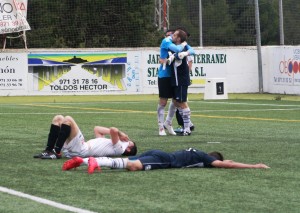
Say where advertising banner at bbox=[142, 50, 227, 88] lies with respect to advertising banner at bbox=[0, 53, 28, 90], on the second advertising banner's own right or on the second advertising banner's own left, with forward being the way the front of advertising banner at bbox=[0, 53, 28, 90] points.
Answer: on the second advertising banner's own left

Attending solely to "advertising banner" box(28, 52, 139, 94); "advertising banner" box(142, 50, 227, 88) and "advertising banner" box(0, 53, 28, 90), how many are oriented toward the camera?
3

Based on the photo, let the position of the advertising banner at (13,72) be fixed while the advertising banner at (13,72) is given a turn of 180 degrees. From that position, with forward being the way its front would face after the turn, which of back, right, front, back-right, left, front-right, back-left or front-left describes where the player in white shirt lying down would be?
back

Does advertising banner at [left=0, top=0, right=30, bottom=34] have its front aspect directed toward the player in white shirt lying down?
yes

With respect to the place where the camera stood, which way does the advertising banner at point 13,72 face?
facing the viewer

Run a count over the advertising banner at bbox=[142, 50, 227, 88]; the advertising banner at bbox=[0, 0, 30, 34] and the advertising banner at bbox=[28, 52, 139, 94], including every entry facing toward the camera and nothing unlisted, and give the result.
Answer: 3

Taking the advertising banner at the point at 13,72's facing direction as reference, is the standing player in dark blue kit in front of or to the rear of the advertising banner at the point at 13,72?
in front

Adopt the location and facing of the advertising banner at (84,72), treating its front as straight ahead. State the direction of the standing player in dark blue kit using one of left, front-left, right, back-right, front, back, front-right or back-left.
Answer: front

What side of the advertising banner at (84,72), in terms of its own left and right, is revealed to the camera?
front

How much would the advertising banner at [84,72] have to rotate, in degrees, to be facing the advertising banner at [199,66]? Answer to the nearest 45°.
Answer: approximately 90° to its left

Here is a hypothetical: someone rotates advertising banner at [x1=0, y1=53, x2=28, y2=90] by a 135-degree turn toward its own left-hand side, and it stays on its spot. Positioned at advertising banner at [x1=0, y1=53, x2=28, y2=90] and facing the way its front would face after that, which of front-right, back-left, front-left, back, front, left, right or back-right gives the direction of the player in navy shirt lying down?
back-right

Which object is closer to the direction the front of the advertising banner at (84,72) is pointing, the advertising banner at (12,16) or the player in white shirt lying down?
the player in white shirt lying down
